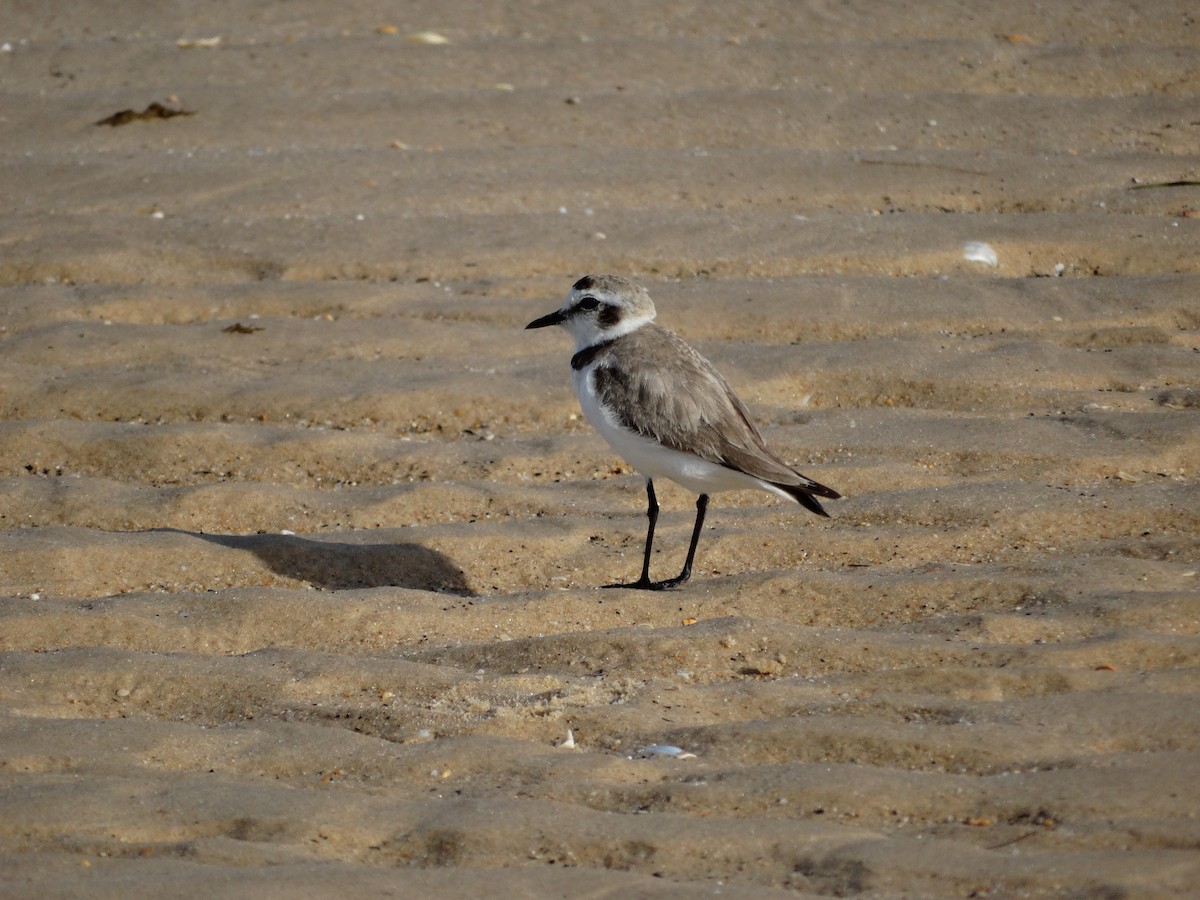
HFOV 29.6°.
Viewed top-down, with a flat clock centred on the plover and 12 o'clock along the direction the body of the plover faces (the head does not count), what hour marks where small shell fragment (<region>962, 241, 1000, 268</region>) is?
The small shell fragment is roughly at 4 o'clock from the plover.

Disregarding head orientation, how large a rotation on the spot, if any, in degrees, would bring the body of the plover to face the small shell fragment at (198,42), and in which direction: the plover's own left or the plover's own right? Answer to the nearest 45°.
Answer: approximately 45° to the plover's own right

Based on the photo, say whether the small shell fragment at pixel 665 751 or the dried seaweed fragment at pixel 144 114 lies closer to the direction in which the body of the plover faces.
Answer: the dried seaweed fragment

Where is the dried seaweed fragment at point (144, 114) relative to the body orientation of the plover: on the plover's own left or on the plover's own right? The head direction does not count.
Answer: on the plover's own right

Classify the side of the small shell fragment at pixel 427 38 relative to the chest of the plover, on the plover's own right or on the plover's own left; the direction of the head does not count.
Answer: on the plover's own right

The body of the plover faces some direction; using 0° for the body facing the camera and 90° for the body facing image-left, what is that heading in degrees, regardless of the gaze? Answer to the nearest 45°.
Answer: approximately 90°

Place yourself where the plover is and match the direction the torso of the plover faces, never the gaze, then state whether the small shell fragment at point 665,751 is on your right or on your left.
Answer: on your left
